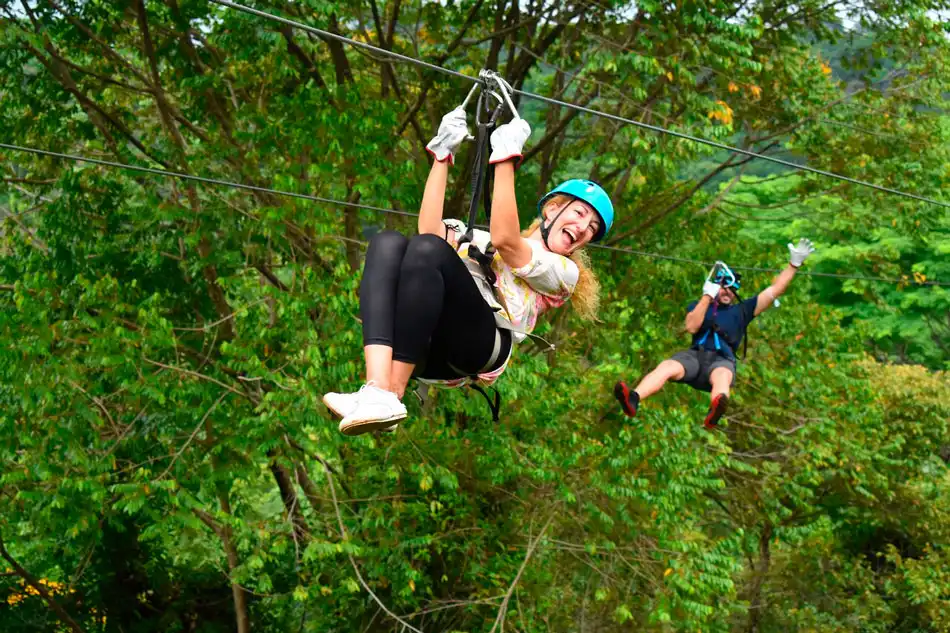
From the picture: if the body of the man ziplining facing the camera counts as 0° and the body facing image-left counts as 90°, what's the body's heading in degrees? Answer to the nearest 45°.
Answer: approximately 45°
